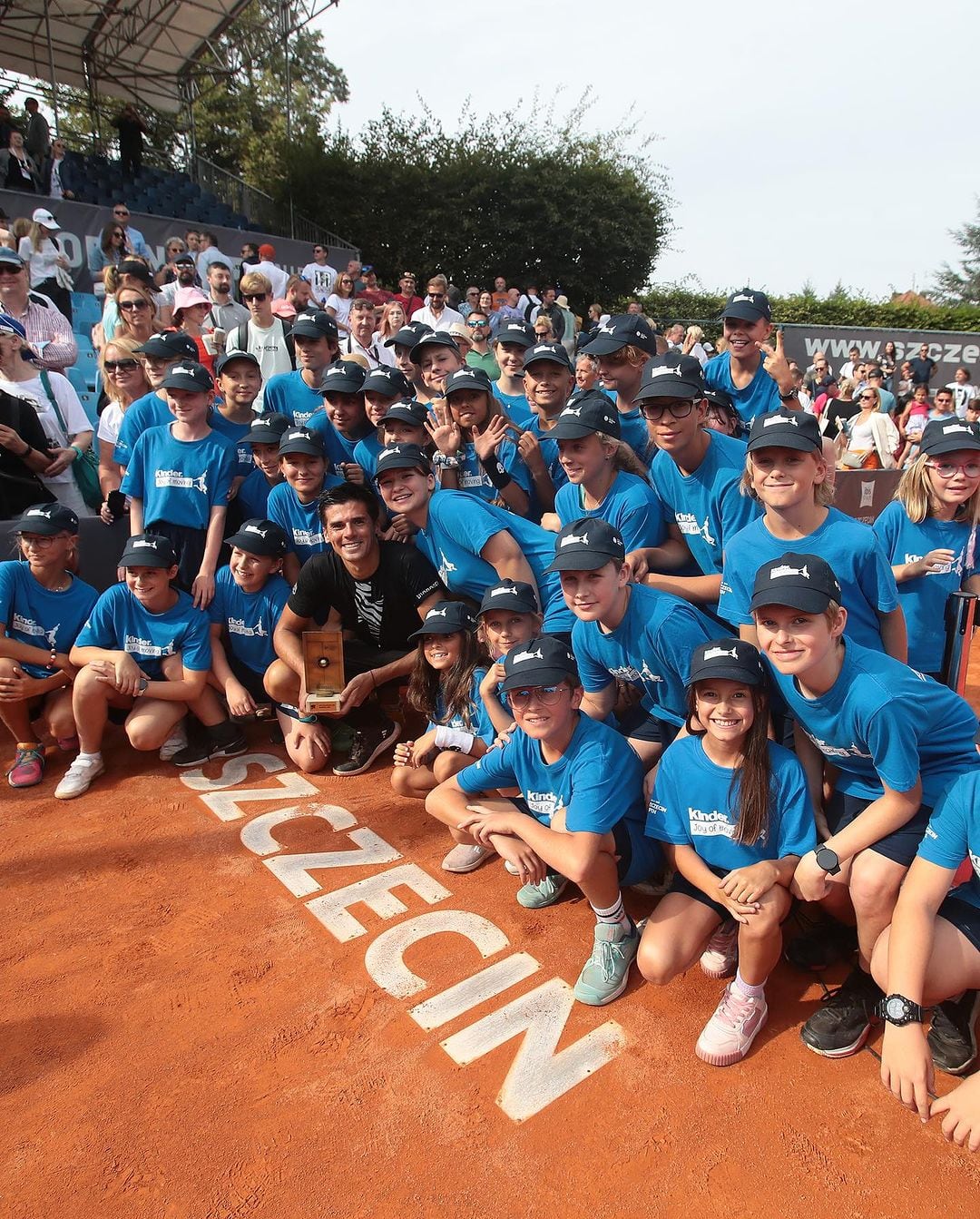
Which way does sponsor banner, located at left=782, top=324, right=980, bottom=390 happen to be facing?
toward the camera

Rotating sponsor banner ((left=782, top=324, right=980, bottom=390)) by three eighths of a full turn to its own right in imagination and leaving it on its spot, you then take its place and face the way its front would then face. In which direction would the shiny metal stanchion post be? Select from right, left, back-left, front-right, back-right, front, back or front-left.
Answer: back-left

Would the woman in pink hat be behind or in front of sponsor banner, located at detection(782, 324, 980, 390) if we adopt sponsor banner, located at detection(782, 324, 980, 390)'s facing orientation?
in front

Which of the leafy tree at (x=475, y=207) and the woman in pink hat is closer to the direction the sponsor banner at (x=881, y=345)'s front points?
the woman in pink hat

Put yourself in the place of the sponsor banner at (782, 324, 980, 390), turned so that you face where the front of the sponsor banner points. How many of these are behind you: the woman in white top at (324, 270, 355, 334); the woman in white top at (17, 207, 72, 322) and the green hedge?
1

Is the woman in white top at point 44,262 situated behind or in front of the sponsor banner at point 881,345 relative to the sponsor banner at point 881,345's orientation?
in front

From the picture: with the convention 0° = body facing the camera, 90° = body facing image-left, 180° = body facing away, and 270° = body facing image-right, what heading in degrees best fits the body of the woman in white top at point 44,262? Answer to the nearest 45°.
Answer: approximately 315°

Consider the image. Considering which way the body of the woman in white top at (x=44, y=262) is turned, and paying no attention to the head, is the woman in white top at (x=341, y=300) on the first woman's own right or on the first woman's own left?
on the first woman's own left

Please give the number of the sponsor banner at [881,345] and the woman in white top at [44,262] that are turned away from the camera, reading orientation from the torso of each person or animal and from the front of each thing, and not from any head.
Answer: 0

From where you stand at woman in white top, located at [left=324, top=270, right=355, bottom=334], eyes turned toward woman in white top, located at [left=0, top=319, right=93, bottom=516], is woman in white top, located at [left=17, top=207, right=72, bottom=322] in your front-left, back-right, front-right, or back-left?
front-right

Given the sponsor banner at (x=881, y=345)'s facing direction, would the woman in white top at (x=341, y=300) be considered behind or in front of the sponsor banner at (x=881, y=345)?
in front

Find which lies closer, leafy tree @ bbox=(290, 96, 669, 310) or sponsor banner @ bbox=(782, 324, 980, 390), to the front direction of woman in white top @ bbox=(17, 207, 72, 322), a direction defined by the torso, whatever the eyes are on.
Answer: the sponsor banner

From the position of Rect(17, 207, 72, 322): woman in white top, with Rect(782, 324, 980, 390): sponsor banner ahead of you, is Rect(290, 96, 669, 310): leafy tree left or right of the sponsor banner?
left
